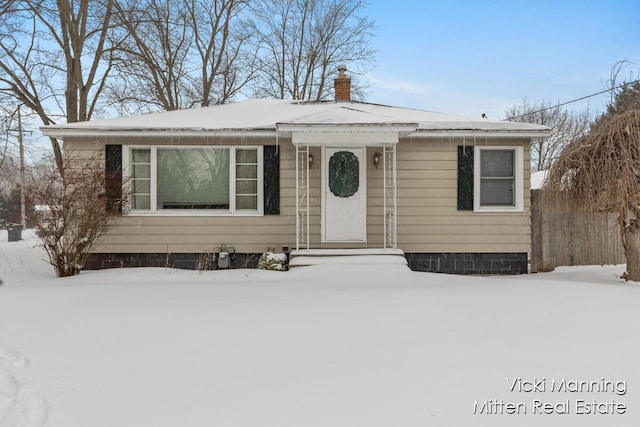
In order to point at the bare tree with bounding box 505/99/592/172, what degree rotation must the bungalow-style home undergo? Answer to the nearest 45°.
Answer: approximately 135° to its left

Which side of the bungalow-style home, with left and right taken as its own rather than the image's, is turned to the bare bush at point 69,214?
right

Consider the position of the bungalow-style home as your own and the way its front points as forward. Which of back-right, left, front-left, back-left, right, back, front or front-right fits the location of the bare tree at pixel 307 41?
back

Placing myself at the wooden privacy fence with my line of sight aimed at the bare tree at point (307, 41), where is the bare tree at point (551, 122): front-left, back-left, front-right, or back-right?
front-right

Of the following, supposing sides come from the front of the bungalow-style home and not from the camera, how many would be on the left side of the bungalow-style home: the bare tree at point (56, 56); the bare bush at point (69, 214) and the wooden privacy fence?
1

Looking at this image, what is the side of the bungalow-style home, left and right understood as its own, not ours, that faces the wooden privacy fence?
left

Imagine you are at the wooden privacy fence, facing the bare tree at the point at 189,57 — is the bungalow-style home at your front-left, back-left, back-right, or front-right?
front-left

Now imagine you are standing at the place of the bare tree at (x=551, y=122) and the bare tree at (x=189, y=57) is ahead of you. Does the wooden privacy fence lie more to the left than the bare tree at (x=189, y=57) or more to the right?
left

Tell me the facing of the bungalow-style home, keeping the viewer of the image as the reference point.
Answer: facing the viewer
